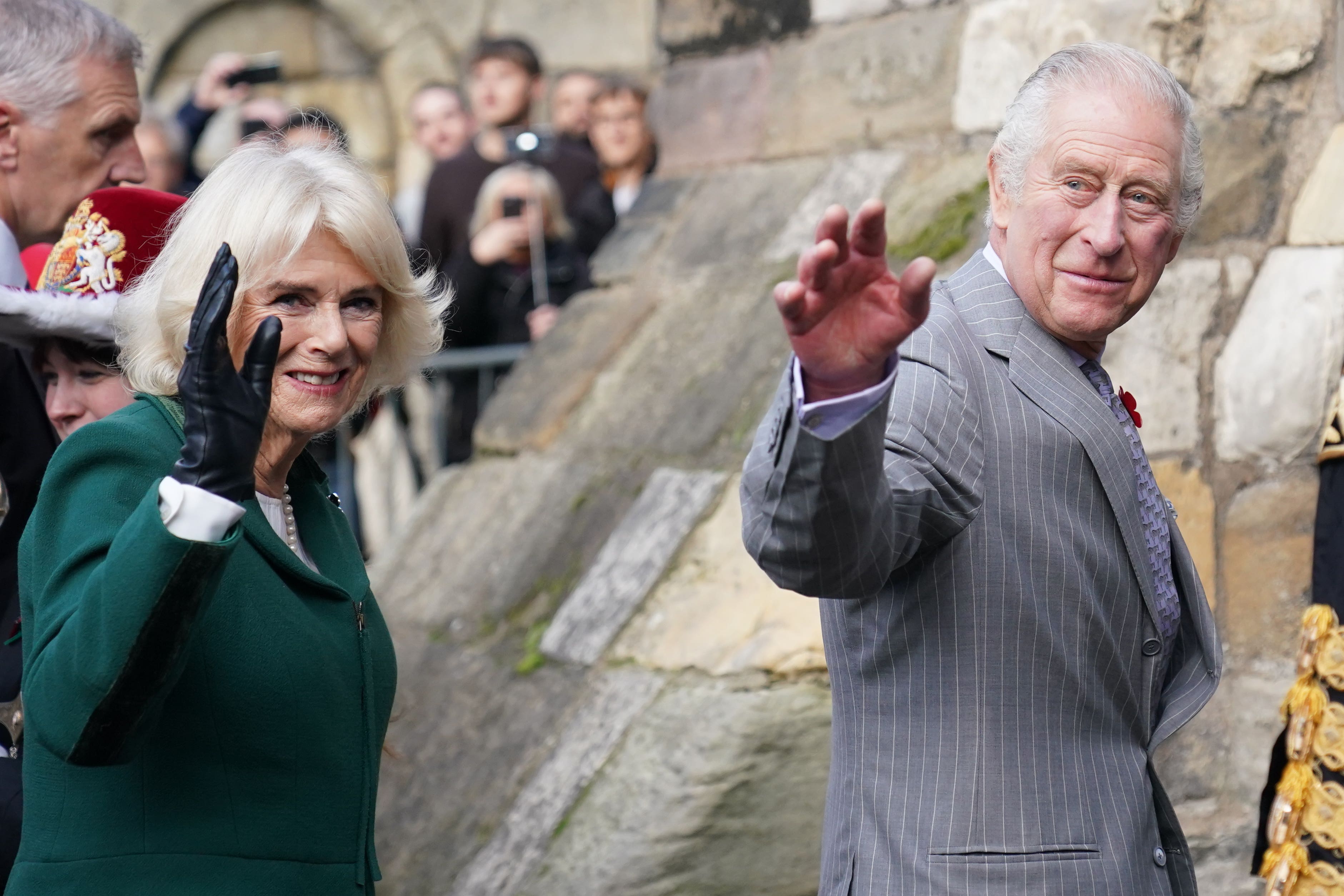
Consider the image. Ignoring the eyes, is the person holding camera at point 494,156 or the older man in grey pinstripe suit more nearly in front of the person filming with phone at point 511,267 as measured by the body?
the older man in grey pinstripe suit

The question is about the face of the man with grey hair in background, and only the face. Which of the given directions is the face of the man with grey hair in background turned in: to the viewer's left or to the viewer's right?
to the viewer's right

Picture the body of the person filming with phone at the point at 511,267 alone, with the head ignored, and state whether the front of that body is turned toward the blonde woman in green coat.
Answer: yes

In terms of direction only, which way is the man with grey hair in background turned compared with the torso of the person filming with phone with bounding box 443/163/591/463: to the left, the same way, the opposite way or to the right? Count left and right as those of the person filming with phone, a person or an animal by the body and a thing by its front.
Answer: to the left

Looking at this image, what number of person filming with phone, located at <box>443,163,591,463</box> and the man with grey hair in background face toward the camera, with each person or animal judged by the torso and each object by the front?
1

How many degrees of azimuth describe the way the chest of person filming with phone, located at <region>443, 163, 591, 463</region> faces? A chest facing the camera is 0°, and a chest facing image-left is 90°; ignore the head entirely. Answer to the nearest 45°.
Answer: approximately 0°

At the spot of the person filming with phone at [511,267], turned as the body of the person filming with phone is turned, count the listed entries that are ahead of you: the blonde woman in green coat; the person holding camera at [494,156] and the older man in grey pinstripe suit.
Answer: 2

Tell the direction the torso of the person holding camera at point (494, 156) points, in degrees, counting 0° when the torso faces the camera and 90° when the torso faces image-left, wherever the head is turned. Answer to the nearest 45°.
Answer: approximately 0°

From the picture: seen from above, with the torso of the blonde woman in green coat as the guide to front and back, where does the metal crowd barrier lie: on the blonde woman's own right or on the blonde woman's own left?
on the blonde woman's own left

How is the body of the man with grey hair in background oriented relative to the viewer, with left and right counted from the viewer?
facing to the right of the viewer
